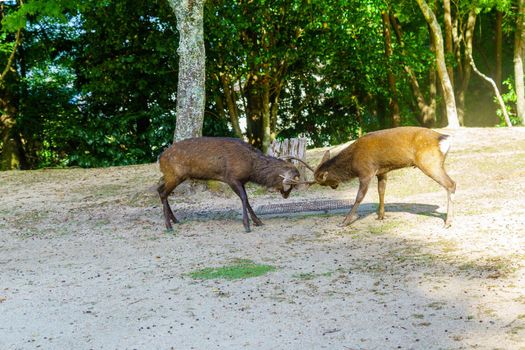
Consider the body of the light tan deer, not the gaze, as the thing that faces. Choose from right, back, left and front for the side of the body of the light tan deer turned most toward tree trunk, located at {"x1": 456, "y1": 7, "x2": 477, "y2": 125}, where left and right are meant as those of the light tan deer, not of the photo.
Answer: right

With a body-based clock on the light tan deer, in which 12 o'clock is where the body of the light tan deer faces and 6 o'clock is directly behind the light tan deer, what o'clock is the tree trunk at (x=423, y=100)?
The tree trunk is roughly at 3 o'clock from the light tan deer.

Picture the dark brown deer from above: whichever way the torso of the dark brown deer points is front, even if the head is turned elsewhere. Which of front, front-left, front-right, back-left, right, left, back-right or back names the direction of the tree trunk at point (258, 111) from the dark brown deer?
left

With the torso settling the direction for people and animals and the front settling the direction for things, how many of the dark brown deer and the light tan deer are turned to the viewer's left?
1

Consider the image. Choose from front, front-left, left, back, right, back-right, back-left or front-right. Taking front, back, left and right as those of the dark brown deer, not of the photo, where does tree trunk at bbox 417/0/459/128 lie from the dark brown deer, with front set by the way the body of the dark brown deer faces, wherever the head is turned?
front-left

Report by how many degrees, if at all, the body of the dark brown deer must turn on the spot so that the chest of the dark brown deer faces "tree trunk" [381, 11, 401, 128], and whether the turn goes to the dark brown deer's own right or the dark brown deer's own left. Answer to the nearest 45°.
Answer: approximately 45° to the dark brown deer's own left

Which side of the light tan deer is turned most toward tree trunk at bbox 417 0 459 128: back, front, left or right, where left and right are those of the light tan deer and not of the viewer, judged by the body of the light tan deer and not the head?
right

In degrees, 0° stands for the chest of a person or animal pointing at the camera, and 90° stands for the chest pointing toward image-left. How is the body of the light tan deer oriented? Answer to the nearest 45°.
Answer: approximately 90°

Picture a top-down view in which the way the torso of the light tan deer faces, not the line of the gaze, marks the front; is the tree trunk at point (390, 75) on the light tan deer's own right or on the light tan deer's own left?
on the light tan deer's own right

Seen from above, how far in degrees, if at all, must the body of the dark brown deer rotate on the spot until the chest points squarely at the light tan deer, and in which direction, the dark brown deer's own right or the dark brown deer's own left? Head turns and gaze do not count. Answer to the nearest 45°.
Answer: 0° — it already faces it

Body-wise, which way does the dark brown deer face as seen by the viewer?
to the viewer's right

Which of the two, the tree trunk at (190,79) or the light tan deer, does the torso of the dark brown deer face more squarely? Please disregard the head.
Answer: the light tan deer

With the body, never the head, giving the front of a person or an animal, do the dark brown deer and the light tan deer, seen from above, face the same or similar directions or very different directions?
very different directions
